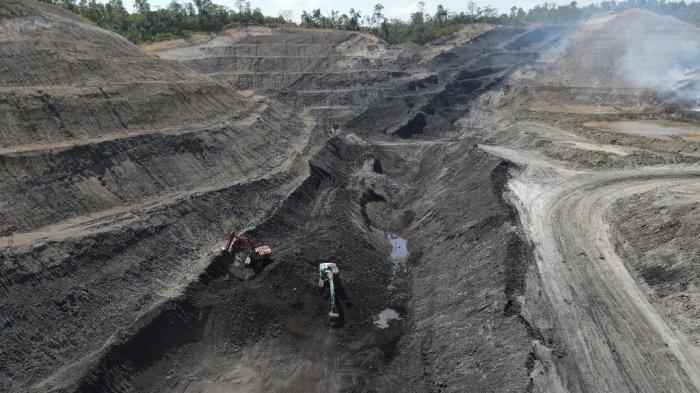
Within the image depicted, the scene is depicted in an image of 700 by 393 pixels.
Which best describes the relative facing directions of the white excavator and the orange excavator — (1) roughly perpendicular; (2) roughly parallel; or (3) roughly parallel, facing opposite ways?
roughly perpendicular

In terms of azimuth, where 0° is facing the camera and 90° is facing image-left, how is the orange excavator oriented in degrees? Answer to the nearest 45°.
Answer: approximately 90°

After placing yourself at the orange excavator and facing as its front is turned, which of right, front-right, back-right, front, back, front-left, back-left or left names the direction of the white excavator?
back-left
